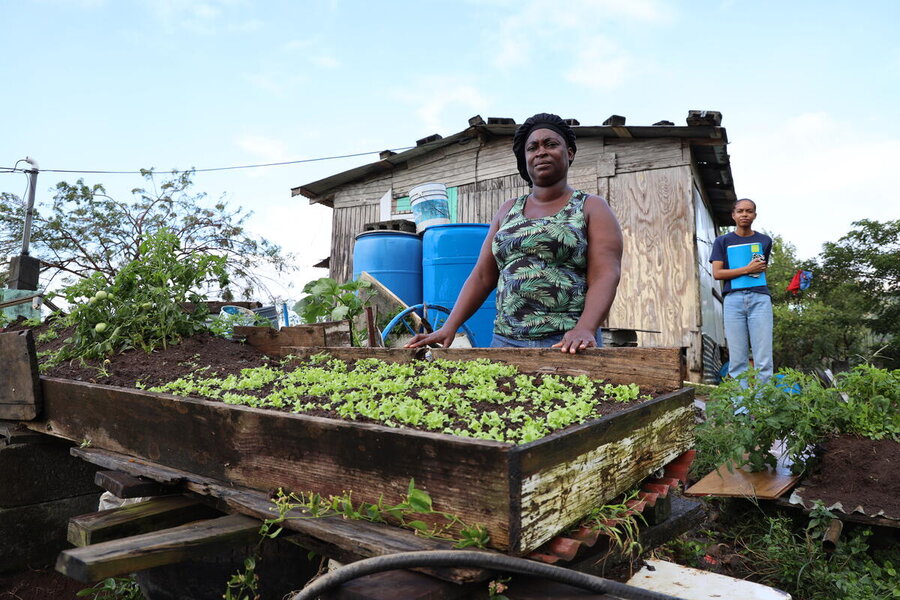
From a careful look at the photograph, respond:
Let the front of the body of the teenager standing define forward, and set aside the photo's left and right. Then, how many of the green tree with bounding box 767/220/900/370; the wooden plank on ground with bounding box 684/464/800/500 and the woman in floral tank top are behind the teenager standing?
1

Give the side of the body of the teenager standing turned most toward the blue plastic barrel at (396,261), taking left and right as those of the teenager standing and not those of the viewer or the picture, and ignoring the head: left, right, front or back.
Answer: right

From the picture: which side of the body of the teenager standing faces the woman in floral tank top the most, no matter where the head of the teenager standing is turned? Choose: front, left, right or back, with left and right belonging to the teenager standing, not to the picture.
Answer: front

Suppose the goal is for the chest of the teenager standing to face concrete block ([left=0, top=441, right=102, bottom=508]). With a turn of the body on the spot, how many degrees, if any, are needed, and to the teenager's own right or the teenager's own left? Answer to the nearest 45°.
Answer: approximately 45° to the teenager's own right

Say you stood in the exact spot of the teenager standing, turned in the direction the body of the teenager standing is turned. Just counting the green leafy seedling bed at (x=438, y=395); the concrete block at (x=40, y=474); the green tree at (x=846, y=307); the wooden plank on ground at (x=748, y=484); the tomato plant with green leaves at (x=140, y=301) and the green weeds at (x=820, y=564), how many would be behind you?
1

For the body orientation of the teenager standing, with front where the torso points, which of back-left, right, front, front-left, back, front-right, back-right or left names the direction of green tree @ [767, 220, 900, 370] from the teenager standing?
back

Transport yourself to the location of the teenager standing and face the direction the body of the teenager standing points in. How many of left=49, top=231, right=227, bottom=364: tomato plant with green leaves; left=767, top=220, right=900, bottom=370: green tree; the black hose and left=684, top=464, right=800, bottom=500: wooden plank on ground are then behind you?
1

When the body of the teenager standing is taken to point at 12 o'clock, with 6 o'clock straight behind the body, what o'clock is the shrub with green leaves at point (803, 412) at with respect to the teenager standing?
The shrub with green leaves is roughly at 12 o'clock from the teenager standing.

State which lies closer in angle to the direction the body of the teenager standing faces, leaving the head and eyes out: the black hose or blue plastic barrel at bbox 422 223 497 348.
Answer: the black hose

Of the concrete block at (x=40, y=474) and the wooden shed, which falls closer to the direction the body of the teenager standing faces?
the concrete block

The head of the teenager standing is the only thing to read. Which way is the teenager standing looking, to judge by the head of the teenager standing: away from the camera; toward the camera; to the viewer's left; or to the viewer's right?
toward the camera

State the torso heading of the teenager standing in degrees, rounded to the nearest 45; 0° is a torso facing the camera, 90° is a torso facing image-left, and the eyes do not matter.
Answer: approximately 0°

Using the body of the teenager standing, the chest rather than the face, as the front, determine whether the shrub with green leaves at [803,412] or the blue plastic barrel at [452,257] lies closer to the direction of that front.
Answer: the shrub with green leaves
